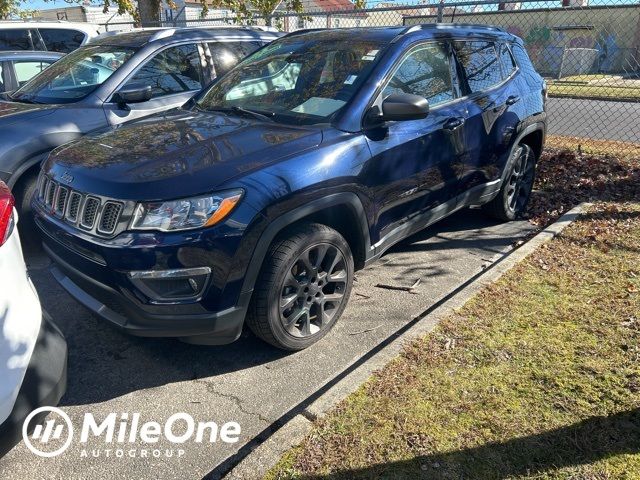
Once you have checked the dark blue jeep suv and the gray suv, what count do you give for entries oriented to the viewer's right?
0

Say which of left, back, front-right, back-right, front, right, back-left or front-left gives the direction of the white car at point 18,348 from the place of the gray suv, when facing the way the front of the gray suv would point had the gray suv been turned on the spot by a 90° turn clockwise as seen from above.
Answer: back-left

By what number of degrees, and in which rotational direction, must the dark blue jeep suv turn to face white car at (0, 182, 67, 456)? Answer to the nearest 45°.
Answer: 0° — it already faces it

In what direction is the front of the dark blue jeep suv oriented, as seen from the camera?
facing the viewer and to the left of the viewer

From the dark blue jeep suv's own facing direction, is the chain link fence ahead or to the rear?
to the rear

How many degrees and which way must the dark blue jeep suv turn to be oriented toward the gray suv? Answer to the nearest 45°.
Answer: approximately 90° to its right

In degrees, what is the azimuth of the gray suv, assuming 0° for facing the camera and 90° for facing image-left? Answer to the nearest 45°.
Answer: approximately 45°
